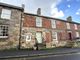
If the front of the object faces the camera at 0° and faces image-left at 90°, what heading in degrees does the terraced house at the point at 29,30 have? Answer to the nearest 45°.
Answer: approximately 315°

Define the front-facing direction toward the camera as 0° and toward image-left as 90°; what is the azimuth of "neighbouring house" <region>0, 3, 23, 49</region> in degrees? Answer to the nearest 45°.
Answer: approximately 315°
